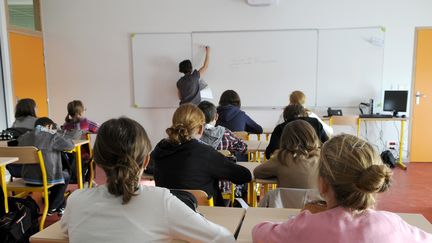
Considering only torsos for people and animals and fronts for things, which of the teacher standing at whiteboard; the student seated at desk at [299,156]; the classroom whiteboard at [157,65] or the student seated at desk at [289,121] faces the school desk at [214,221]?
the classroom whiteboard

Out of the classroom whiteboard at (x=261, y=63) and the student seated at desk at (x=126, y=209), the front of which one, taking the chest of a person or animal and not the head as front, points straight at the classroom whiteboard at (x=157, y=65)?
the student seated at desk

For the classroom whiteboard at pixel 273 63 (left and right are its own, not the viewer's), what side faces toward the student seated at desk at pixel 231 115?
front

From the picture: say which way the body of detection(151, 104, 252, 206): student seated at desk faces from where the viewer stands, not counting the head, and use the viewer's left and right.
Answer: facing away from the viewer and to the right of the viewer

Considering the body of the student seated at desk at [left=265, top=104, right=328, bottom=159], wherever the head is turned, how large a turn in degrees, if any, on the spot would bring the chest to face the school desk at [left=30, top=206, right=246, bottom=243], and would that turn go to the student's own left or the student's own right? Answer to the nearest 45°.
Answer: approximately 180°

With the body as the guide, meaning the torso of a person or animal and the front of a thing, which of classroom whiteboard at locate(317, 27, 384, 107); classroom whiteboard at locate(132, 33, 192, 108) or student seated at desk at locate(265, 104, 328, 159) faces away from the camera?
the student seated at desk

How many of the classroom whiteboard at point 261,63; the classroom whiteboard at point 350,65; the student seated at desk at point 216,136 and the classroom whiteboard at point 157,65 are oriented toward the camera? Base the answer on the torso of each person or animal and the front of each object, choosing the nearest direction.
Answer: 3

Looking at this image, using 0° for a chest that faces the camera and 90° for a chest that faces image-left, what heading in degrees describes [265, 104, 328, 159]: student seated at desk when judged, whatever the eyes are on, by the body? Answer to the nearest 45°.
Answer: approximately 180°

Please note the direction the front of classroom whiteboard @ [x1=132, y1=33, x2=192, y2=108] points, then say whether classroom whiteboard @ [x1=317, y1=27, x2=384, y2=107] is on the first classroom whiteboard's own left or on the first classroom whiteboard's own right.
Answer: on the first classroom whiteboard's own left

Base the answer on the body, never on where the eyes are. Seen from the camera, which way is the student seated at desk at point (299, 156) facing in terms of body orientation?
away from the camera

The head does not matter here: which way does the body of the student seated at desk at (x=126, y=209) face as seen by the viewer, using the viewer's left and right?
facing away from the viewer

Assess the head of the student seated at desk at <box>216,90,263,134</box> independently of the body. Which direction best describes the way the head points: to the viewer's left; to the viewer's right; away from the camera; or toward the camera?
away from the camera

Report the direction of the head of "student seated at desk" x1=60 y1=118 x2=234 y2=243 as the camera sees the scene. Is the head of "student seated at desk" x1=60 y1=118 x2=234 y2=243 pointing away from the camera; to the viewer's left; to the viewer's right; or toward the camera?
away from the camera
